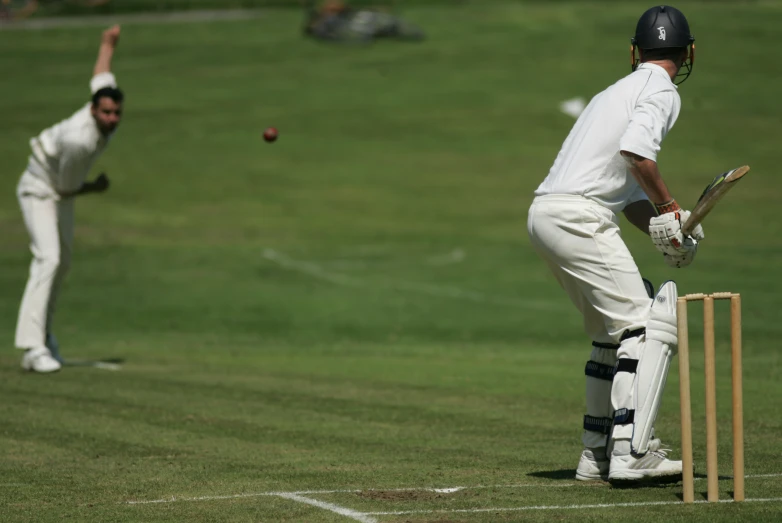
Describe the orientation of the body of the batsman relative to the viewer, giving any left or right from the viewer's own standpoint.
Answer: facing away from the viewer and to the right of the viewer

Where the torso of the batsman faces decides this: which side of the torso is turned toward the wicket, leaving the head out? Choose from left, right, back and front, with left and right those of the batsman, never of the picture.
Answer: right
